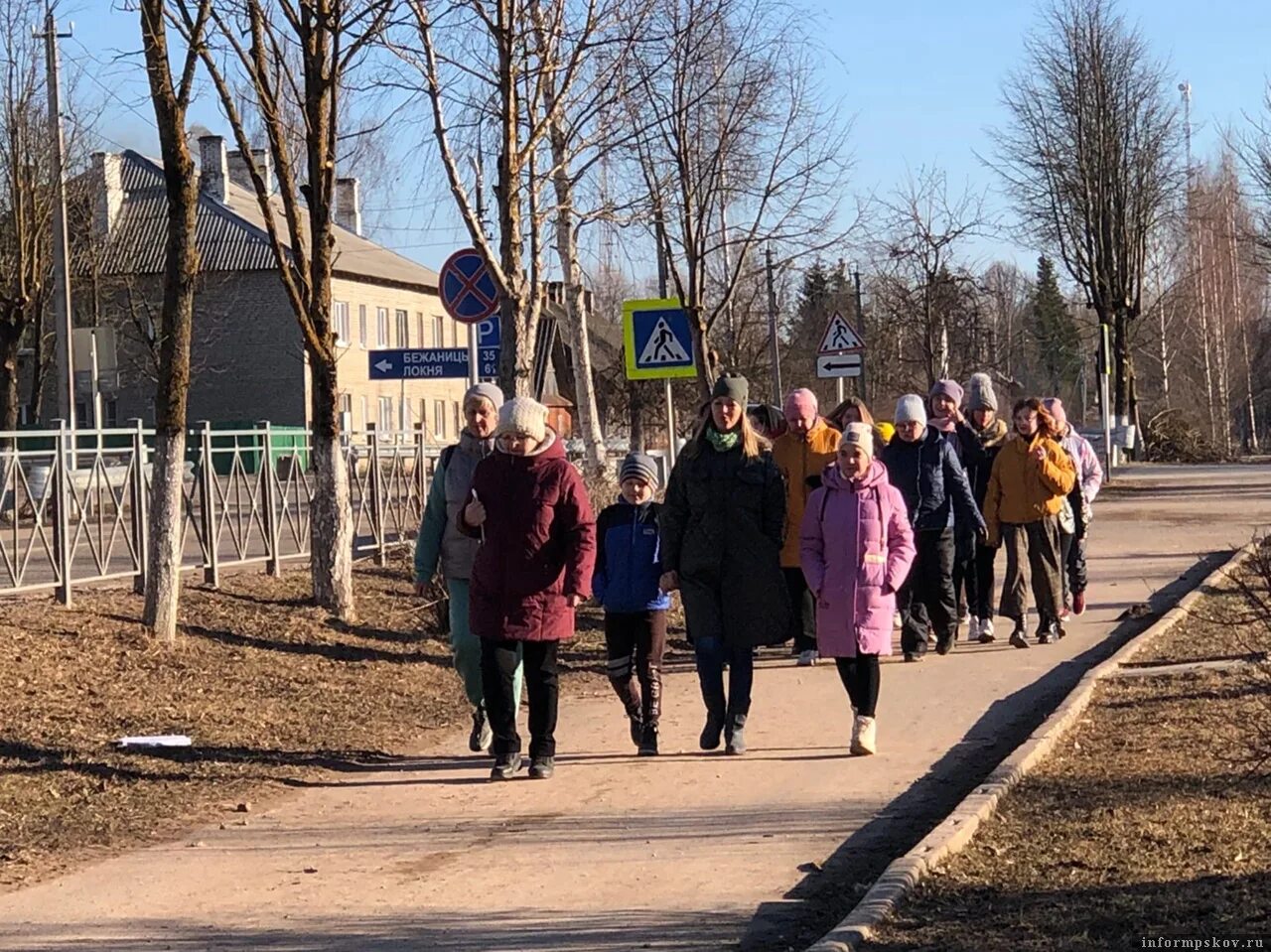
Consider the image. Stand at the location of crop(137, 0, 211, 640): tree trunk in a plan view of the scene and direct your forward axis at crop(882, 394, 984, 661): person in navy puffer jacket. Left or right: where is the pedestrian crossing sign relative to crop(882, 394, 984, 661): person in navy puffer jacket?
left

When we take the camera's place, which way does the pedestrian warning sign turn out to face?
facing the viewer

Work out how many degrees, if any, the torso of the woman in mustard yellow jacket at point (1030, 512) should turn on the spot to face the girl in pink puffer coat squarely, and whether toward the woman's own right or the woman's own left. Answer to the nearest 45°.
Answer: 0° — they already face them

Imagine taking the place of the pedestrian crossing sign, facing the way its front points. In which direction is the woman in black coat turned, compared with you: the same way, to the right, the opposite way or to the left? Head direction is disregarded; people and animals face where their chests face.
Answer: the same way

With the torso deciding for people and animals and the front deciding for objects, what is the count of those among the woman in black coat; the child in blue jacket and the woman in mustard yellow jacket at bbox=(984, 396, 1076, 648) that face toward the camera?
3

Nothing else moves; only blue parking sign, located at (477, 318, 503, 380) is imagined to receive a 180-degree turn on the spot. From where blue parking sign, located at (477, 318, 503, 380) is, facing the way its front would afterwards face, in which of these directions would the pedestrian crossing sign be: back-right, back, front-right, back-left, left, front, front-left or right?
back-right

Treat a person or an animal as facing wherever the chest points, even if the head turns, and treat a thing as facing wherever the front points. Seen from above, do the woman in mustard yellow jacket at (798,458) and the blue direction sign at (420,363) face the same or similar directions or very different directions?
same or similar directions

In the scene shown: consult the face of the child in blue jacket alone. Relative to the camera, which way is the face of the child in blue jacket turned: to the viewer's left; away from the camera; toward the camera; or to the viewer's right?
toward the camera

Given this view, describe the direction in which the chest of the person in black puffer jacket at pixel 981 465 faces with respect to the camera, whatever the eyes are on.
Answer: toward the camera

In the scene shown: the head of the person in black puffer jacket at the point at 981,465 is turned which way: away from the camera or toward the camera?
toward the camera

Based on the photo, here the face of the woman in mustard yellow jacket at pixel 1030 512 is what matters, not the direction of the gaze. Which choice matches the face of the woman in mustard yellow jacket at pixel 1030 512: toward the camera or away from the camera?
toward the camera

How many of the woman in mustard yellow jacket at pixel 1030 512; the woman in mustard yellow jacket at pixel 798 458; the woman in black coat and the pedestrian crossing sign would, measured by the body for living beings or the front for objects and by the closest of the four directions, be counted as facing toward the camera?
4

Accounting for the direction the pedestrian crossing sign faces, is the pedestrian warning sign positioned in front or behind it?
behind

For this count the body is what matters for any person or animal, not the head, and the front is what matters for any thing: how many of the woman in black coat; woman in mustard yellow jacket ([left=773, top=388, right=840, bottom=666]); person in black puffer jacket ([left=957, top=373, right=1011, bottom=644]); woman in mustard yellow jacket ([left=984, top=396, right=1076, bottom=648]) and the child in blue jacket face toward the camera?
5

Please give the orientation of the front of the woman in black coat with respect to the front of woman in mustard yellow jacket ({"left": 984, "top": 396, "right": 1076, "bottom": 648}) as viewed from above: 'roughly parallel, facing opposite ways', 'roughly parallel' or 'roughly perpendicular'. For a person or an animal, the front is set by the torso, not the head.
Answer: roughly parallel

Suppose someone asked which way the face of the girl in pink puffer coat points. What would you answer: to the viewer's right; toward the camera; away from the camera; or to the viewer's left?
toward the camera

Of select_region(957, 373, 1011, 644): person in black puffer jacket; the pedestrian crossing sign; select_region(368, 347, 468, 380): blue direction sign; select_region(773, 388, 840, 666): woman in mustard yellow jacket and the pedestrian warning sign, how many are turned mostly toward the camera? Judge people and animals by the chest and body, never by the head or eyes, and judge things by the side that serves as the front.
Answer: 5
